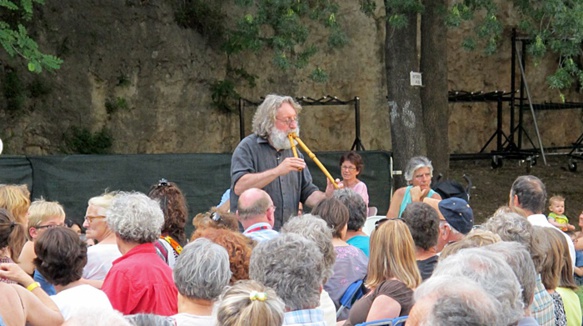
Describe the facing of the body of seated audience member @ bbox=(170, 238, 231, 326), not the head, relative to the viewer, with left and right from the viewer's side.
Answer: facing away from the viewer

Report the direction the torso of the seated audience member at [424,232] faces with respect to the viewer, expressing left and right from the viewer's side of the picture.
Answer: facing away from the viewer

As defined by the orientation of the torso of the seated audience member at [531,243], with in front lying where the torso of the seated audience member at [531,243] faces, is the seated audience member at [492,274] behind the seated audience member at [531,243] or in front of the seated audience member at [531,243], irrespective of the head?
behind

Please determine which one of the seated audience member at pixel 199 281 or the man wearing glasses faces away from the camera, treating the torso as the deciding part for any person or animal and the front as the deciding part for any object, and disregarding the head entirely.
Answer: the seated audience member

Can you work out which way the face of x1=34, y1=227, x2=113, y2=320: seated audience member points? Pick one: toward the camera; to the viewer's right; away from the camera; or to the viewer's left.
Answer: away from the camera

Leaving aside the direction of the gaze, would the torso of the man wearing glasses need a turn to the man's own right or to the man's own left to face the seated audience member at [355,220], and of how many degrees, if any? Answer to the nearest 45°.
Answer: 0° — they already face them

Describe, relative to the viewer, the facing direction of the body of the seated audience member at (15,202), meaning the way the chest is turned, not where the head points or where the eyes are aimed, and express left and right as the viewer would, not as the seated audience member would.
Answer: facing away from the viewer

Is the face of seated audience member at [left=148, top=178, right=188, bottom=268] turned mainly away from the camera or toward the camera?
away from the camera

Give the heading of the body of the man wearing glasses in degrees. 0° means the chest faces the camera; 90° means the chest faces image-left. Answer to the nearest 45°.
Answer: approximately 315°

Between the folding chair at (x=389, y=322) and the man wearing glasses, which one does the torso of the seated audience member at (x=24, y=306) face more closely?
the man wearing glasses

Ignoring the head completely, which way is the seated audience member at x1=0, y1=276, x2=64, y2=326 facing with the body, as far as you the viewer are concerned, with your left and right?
facing away from the viewer and to the right of the viewer
